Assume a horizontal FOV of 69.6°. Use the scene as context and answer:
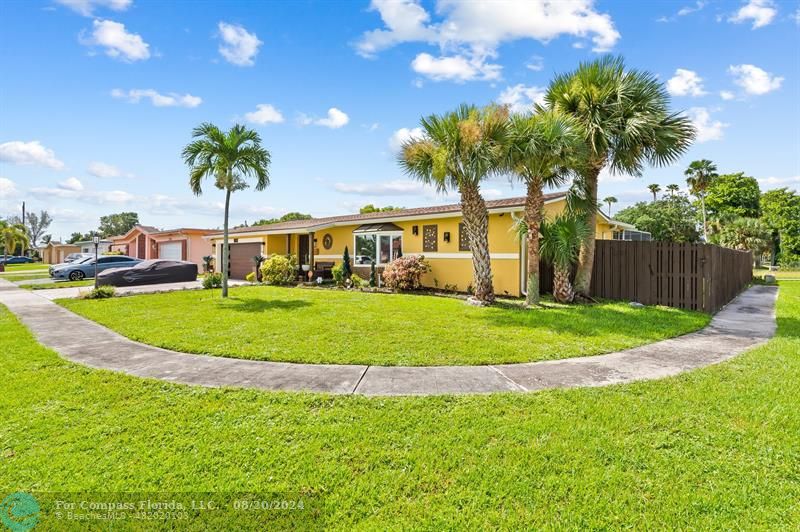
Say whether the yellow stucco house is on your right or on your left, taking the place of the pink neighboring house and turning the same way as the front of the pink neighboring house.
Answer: on your left

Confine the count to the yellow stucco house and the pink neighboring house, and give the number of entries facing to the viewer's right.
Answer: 0

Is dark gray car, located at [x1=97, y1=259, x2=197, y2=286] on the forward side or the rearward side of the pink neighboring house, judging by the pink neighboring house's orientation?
on the forward side

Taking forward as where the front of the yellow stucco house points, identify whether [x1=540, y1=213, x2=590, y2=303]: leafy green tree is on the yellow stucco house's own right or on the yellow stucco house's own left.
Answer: on the yellow stucco house's own left

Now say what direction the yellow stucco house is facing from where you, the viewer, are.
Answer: facing the viewer and to the left of the viewer

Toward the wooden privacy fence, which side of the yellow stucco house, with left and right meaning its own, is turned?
left

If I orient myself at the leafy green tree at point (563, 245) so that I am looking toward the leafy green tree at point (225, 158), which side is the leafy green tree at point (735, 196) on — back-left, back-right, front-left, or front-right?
back-right

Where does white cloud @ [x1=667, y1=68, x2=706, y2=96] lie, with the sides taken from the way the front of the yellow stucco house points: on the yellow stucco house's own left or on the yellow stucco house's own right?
on the yellow stucco house's own left
